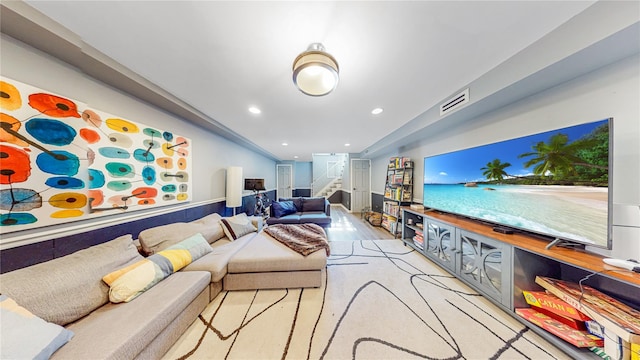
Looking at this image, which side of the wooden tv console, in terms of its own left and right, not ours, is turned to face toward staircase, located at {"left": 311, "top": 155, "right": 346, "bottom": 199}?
right

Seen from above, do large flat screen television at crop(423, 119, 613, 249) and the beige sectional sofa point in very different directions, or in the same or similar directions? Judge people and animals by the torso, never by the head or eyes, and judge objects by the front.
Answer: very different directions

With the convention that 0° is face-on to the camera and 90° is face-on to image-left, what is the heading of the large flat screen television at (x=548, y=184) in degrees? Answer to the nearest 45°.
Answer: approximately 45°

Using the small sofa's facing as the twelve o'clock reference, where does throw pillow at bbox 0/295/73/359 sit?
The throw pillow is roughly at 1 o'clock from the small sofa.

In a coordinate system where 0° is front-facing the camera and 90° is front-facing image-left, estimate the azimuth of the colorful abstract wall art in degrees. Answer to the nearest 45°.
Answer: approximately 315°

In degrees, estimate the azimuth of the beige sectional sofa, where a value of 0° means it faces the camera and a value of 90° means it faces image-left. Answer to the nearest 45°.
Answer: approximately 315°

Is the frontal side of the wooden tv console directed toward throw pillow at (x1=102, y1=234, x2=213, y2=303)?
yes

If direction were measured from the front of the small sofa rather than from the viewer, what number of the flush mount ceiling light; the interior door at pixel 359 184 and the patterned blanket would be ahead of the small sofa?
2

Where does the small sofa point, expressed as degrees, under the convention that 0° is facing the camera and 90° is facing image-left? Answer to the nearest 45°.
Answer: approximately 0°

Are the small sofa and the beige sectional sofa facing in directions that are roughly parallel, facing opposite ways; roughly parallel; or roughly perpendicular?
roughly perpendicular

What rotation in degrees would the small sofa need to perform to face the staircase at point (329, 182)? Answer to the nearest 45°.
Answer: approximately 180°

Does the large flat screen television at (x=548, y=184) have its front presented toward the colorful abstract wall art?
yes
